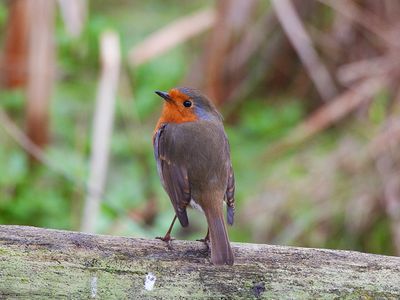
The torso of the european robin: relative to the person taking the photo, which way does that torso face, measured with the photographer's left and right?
facing away from the viewer and to the left of the viewer

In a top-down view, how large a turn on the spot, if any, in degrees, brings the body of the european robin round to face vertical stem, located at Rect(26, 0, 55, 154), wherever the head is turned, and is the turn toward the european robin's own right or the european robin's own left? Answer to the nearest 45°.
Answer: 0° — it already faces it

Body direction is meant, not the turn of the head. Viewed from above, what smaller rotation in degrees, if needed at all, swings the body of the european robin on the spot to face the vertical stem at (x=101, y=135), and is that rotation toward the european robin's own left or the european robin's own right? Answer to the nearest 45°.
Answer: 0° — it already faces it
